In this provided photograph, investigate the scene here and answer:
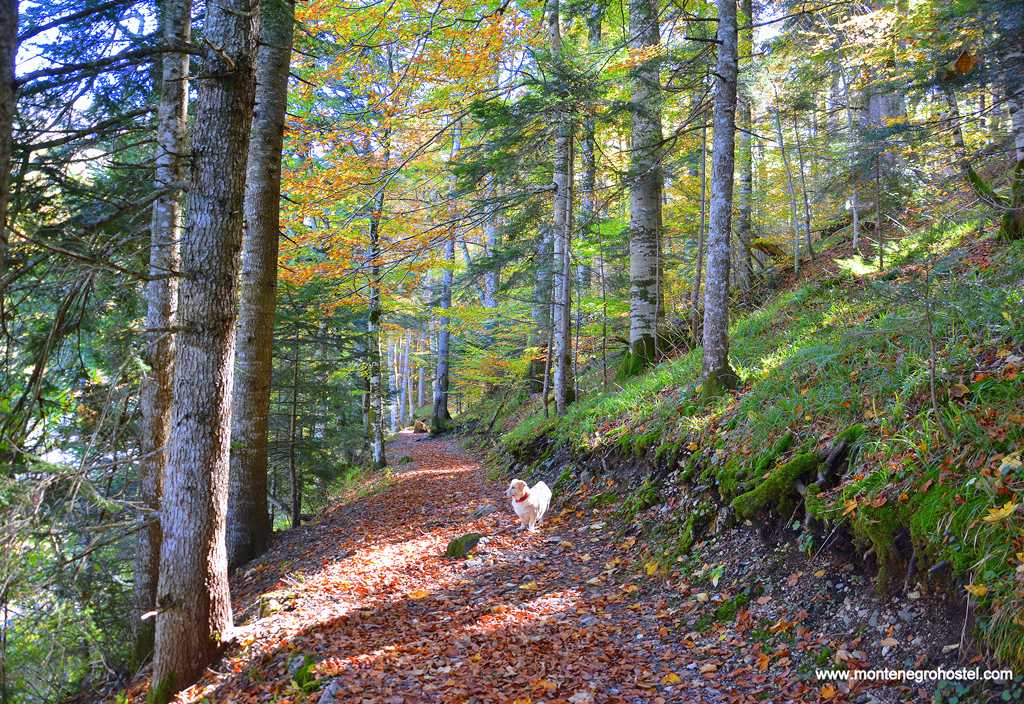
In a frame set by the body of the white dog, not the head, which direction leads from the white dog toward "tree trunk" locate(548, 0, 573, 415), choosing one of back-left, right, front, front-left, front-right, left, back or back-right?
back-right

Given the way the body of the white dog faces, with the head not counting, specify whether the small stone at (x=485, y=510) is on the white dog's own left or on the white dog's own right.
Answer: on the white dog's own right

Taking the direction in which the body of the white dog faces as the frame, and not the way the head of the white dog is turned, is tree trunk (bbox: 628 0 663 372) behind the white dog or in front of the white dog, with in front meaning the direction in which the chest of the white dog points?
behind

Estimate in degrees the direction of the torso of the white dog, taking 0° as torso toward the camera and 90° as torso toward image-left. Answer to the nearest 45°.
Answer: approximately 45°

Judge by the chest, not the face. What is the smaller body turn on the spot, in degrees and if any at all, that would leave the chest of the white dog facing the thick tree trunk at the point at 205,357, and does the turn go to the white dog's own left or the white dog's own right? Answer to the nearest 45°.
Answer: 0° — it already faces it

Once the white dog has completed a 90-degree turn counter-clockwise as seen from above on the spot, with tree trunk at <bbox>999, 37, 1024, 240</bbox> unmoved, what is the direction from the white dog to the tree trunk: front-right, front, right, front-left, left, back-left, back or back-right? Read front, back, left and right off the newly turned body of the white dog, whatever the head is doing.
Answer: front-left

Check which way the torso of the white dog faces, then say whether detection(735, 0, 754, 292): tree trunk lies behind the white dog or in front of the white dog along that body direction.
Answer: behind
